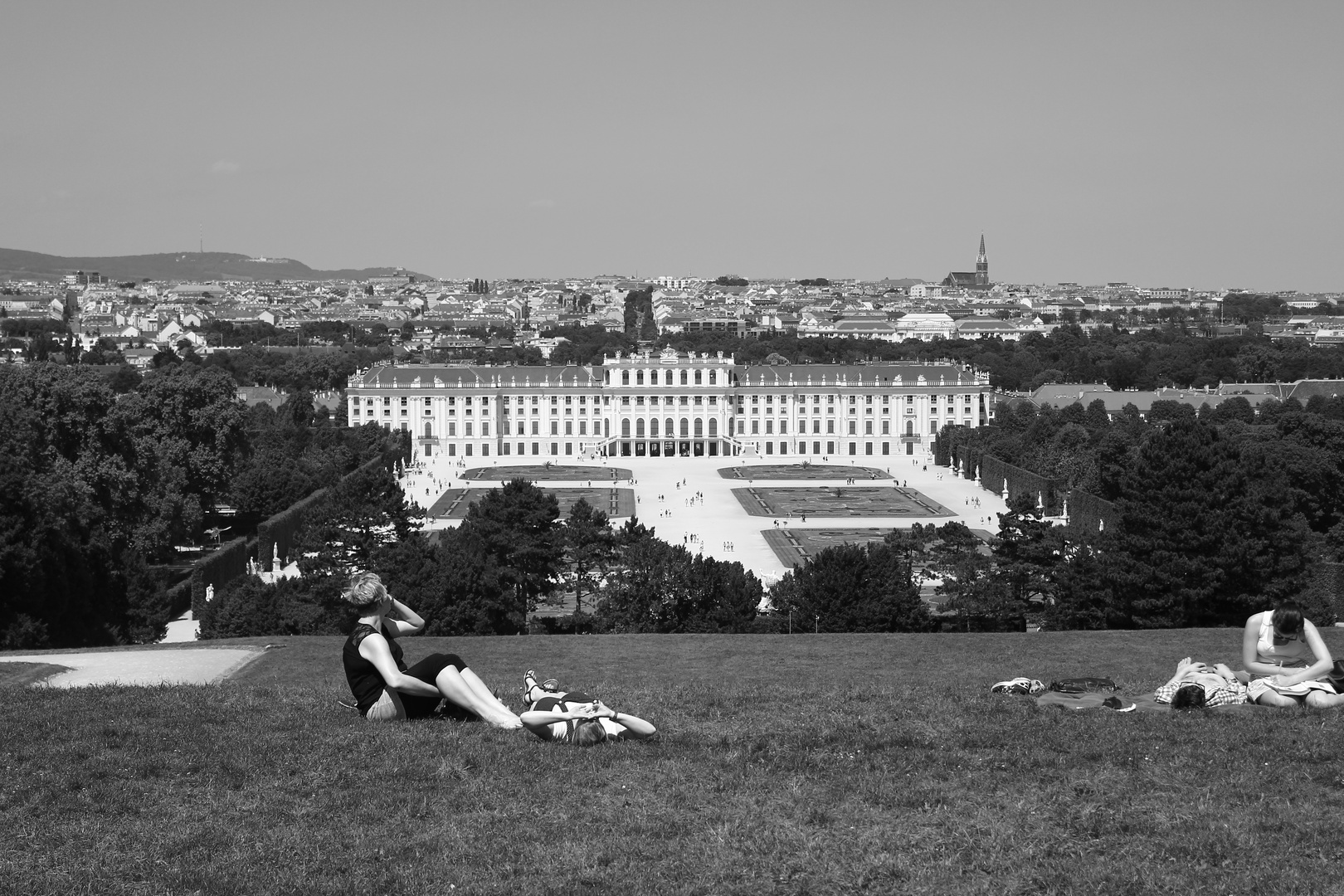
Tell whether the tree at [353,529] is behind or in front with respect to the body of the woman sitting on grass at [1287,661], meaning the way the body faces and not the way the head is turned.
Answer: behind

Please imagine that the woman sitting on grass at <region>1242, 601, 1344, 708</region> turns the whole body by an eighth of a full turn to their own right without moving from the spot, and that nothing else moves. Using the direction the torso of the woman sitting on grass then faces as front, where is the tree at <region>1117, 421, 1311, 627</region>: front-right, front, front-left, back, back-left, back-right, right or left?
back-right

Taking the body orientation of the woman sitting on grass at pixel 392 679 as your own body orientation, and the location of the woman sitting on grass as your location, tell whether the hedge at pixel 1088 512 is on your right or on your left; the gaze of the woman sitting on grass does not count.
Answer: on your left

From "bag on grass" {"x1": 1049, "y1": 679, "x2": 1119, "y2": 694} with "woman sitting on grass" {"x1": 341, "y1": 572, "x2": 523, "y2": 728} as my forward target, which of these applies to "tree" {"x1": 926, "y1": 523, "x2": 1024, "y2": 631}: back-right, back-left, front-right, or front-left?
back-right

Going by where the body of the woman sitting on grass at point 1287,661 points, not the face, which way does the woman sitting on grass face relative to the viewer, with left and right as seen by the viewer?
facing the viewer

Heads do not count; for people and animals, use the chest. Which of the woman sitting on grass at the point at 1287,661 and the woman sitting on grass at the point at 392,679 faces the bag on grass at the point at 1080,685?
the woman sitting on grass at the point at 392,679

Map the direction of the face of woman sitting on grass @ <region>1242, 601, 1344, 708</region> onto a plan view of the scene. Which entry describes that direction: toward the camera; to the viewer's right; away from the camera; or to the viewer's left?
toward the camera

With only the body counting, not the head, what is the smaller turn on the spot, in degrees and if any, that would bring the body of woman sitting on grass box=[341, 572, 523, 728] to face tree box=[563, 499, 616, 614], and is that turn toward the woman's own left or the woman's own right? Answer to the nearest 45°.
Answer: approximately 90° to the woman's own left

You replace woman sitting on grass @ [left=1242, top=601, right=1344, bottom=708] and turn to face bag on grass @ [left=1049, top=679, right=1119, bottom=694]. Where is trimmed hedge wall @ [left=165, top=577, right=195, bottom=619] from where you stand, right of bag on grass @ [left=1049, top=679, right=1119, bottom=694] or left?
right

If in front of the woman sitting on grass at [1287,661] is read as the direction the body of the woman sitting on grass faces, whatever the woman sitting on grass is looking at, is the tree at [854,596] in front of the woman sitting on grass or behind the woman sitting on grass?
behind

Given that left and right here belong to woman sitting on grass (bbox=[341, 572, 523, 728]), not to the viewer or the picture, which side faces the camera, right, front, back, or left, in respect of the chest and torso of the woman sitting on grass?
right

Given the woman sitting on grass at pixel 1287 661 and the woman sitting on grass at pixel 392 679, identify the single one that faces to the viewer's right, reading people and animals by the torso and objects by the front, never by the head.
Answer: the woman sitting on grass at pixel 392 679

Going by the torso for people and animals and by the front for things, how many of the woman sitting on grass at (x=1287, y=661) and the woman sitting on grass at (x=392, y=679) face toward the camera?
1

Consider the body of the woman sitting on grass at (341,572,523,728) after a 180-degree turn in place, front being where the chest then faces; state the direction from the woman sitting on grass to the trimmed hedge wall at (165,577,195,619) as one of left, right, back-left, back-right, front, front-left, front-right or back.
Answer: right

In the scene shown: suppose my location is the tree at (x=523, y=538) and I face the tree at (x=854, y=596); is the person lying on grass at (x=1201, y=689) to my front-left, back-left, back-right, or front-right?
front-right

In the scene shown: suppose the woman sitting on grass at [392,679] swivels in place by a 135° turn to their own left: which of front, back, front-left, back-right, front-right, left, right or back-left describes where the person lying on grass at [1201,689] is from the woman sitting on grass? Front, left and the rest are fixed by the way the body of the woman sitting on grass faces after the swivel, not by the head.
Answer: back-right

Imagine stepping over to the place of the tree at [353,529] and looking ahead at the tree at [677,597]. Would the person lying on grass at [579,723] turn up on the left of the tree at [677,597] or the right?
right

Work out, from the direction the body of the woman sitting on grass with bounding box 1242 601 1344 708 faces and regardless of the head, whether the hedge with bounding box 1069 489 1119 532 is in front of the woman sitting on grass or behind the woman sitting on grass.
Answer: behind

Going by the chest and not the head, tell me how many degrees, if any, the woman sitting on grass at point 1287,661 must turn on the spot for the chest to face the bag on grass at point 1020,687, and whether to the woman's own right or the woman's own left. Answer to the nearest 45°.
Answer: approximately 90° to the woman's own right
